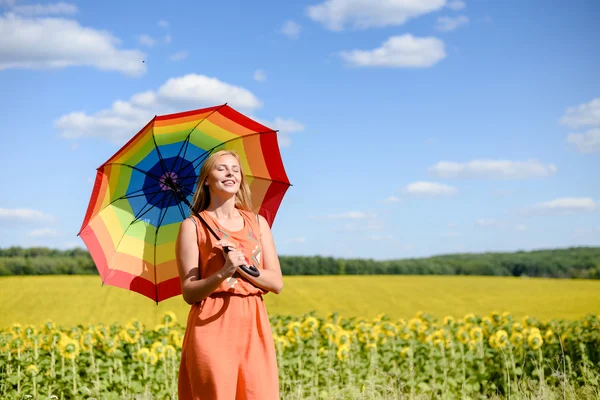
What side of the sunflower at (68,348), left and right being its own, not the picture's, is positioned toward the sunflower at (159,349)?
left

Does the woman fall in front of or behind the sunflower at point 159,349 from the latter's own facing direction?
in front

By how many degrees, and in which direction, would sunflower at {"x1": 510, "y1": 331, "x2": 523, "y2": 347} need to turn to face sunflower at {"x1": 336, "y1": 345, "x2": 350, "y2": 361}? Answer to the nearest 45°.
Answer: approximately 45° to its right

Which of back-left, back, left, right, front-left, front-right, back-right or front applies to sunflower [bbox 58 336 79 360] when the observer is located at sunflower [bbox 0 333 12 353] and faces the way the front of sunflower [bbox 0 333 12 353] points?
front-left

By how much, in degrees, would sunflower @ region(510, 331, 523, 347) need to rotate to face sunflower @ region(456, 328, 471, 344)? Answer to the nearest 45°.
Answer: approximately 90° to its right

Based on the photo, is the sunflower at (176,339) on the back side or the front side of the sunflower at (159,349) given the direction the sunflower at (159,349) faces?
on the back side

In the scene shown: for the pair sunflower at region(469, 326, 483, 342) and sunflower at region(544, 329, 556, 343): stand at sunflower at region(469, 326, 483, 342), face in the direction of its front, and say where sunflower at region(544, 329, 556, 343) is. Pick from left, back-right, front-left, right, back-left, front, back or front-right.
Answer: back-left
